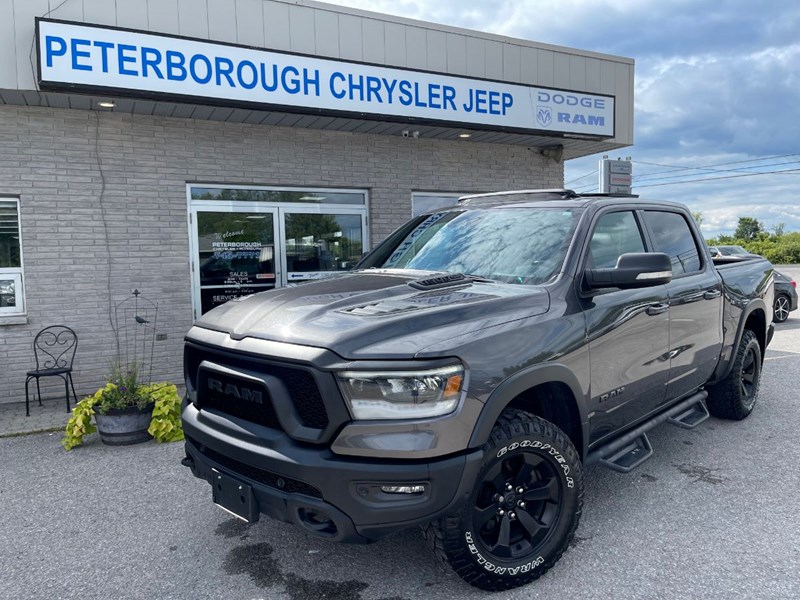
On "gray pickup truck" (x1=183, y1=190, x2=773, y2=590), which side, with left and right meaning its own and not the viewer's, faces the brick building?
right

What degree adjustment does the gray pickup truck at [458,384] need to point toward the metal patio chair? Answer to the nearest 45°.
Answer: approximately 90° to its right

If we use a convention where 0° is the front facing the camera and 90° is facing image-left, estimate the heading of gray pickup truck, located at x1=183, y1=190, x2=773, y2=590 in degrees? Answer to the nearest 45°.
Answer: approximately 45°

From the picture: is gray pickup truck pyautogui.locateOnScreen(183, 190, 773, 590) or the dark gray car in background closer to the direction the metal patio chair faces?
the gray pickup truck

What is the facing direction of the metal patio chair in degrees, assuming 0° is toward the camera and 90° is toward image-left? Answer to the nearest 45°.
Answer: approximately 0°
